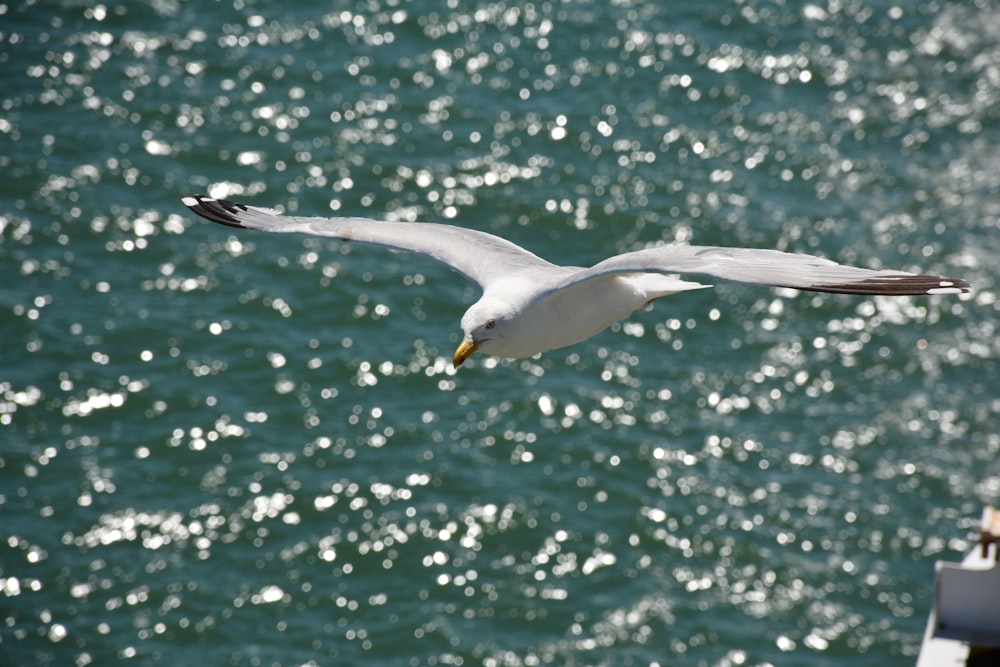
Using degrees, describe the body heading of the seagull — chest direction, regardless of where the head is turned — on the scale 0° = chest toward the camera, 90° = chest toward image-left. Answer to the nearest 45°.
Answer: approximately 45°
